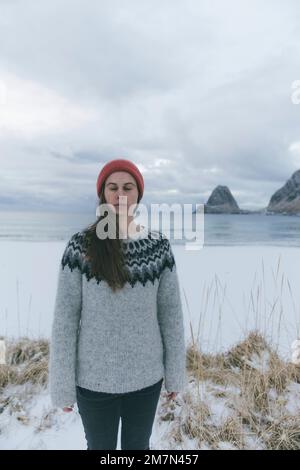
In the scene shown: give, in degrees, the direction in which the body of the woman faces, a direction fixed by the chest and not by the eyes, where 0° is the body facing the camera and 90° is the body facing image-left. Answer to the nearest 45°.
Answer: approximately 0°
